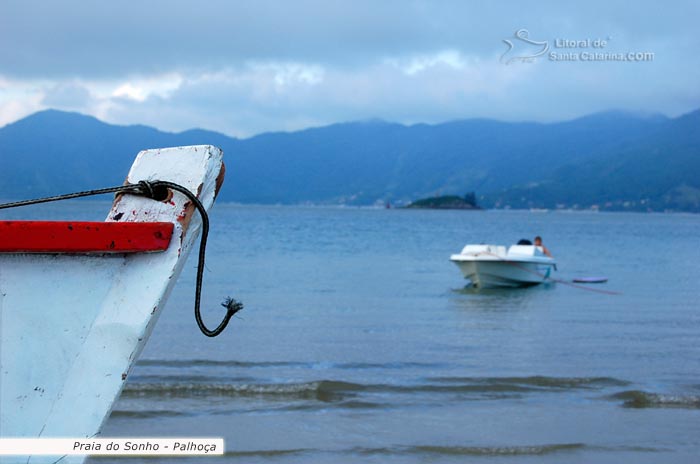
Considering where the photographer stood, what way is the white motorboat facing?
facing the viewer and to the left of the viewer
